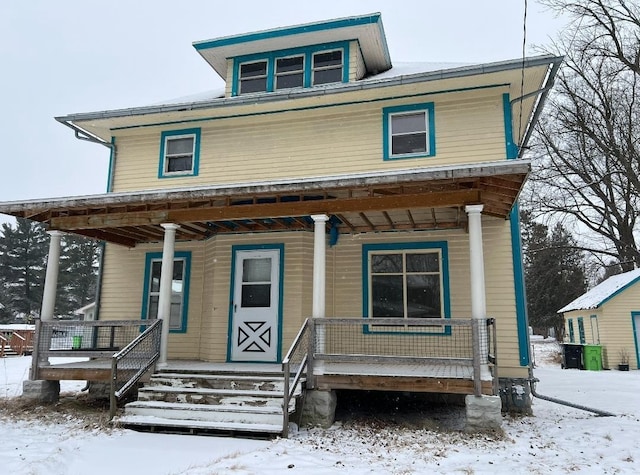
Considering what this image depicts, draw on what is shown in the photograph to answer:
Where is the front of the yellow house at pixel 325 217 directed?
toward the camera

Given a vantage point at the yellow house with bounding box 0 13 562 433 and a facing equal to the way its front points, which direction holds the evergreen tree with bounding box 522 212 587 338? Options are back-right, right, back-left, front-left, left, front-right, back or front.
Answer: back-left

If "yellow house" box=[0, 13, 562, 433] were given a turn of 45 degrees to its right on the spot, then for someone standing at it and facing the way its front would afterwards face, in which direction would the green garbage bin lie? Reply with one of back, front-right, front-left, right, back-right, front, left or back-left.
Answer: back

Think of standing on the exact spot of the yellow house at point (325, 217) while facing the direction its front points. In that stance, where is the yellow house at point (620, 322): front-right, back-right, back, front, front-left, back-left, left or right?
back-left

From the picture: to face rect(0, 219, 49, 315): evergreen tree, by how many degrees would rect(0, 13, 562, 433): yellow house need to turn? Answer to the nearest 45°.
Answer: approximately 135° to its right

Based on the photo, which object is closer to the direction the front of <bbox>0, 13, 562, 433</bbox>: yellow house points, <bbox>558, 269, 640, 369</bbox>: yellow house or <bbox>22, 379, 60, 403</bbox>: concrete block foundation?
the concrete block foundation
